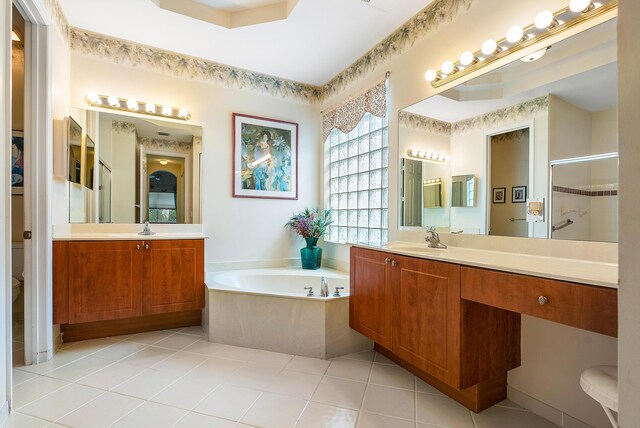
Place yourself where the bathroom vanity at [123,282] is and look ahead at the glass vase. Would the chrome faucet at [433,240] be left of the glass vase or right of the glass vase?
right

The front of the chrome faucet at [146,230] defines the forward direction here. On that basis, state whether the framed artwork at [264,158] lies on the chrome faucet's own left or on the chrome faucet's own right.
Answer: on the chrome faucet's own left

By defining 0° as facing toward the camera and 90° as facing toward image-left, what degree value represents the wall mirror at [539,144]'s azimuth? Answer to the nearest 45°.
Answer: approximately 45°

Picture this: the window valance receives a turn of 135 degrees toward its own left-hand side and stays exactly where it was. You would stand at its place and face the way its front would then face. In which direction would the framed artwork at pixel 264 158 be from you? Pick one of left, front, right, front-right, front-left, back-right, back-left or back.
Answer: back

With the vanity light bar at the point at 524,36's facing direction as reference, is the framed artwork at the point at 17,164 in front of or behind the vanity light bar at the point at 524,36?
in front

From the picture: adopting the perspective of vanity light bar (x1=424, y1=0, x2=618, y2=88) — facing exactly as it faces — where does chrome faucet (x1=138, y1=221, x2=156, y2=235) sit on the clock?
The chrome faucet is roughly at 1 o'clock from the vanity light bar.

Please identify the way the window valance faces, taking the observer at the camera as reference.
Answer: facing the viewer and to the left of the viewer

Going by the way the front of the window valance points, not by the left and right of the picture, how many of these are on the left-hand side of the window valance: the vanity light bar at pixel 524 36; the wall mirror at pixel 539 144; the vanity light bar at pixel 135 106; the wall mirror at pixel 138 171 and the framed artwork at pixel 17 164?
2

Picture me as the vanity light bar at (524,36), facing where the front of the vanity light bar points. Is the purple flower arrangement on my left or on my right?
on my right

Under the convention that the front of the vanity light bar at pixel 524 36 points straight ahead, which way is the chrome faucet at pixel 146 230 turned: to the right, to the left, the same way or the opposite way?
to the left

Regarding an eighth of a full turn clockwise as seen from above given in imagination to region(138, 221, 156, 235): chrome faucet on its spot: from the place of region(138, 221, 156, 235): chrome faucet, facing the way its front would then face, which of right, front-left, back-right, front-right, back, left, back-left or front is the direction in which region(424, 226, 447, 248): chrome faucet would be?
left
